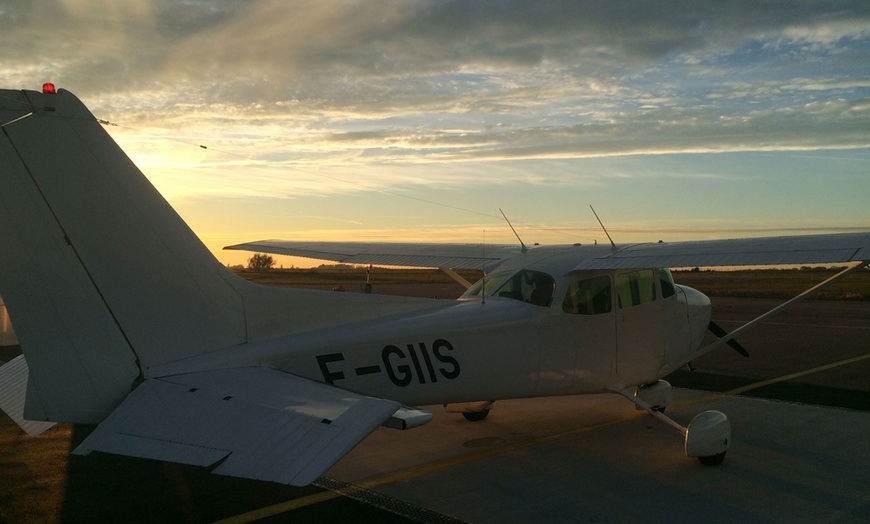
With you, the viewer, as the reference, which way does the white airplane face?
facing away from the viewer and to the right of the viewer
